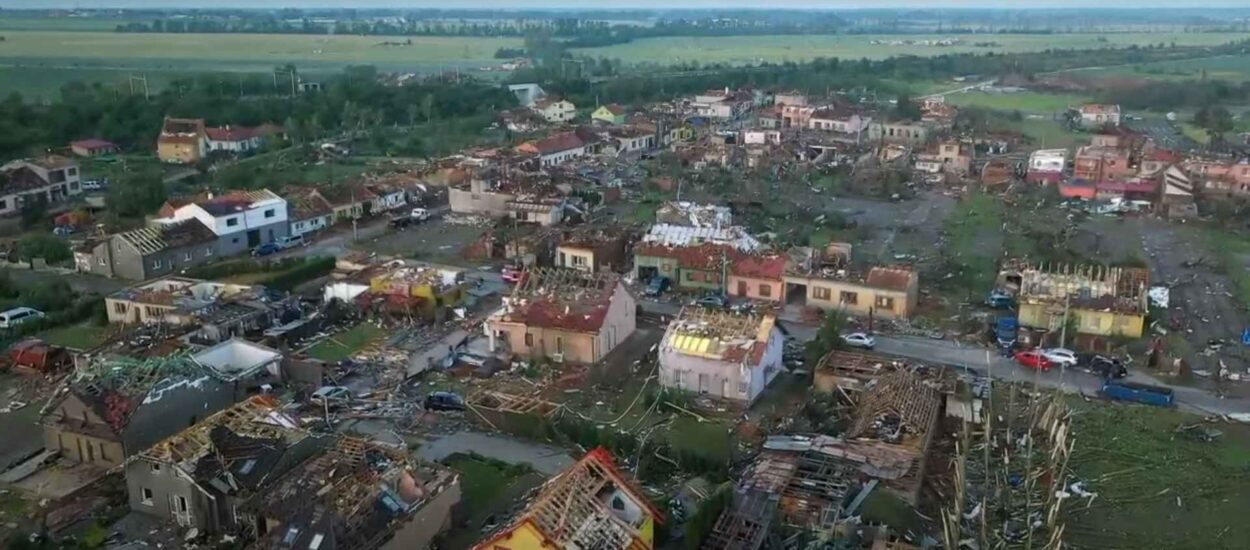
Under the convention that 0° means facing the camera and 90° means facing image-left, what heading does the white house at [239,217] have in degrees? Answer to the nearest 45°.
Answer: approximately 315°

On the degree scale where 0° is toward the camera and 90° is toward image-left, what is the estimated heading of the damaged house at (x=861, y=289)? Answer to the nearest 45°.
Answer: approximately 0°

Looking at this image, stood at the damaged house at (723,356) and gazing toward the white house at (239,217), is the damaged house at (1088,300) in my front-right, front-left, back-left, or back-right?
back-right

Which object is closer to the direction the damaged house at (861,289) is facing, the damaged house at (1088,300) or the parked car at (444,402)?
the parked car

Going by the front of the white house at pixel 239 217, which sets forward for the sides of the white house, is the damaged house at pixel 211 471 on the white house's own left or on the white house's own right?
on the white house's own right

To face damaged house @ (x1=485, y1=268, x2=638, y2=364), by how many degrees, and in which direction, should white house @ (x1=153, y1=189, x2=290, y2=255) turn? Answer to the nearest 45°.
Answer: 0° — it already faces it

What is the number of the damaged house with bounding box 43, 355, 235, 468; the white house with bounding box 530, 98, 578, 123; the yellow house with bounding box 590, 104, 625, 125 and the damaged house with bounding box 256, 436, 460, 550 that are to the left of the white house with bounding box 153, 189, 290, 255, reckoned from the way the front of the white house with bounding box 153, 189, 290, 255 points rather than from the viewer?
2

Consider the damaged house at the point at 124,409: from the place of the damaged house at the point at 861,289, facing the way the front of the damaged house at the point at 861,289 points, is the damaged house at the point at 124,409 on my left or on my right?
on my right
